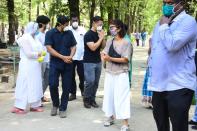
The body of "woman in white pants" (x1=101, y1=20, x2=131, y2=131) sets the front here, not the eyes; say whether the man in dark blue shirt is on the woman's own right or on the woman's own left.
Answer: on the woman's own right

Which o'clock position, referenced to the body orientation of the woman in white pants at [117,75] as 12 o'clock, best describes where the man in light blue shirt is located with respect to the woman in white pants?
The man in light blue shirt is roughly at 10 o'clock from the woman in white pants.

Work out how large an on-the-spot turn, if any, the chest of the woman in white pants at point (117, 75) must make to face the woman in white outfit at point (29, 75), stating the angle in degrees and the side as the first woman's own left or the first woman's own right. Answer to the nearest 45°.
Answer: approximately 90° to the first woman's own right

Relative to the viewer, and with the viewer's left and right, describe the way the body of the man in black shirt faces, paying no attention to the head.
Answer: facing the viewer and to the right of the viewer

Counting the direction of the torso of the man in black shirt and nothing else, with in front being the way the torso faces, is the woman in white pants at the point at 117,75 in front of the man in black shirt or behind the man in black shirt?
in front

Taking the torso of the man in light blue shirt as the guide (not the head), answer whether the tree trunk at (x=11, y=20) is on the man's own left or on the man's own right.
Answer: on the man's own right

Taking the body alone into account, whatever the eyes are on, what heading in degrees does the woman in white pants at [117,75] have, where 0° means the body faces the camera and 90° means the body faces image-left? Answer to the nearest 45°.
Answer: approximately 45°
